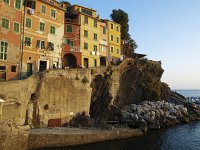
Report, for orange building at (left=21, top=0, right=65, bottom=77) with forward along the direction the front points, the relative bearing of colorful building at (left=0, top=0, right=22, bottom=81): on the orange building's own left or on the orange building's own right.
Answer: on the orange building's own right

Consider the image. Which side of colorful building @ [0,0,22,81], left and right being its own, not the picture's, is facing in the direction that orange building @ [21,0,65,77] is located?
left

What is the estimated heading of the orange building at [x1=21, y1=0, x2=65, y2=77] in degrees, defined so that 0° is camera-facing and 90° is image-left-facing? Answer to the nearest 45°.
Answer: approximately 315°

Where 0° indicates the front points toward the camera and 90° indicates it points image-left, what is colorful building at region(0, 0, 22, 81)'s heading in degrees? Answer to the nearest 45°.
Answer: approximately 315°
